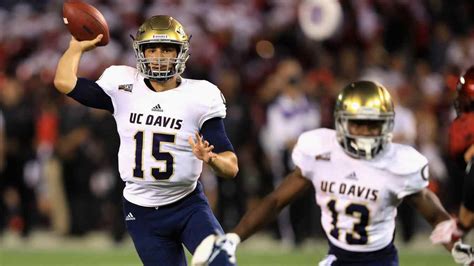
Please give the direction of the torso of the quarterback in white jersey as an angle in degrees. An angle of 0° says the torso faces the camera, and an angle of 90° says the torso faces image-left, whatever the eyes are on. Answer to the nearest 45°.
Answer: approximately 0°
